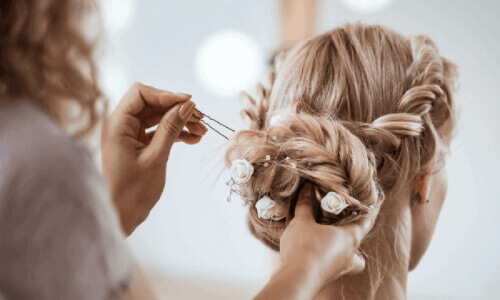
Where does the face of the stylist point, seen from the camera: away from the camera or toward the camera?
away from the camera

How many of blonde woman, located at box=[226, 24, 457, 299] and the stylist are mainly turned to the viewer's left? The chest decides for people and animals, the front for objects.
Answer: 0

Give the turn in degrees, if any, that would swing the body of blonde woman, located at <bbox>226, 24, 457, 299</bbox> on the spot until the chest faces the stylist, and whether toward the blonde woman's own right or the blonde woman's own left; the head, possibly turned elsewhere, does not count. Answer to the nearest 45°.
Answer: approximately 180°

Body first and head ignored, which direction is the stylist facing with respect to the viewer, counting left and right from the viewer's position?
facing away from the viewer and to the right of the viewer

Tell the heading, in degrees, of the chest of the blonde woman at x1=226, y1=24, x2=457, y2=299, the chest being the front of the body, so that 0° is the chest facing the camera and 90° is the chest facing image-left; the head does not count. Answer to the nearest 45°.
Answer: approximately 225°

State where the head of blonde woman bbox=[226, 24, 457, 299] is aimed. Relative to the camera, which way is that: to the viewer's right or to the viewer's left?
to the viewer's right
